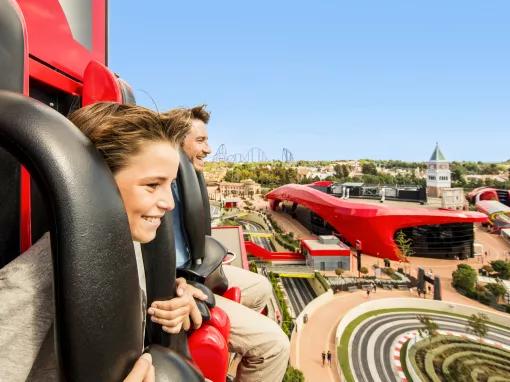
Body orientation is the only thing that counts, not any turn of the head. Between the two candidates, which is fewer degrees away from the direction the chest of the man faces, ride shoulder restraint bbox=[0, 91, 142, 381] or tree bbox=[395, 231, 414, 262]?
the tree

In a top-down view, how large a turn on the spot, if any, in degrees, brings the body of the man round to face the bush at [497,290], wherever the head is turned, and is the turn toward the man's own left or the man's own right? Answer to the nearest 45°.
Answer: approximately 45° to the man's own left

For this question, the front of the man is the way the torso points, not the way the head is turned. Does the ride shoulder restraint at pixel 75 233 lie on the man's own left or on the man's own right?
on the man's own right

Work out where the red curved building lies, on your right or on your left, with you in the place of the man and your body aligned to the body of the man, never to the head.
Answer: on your left

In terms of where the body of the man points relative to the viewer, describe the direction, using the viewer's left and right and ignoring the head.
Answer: facing to the right of the viewer
